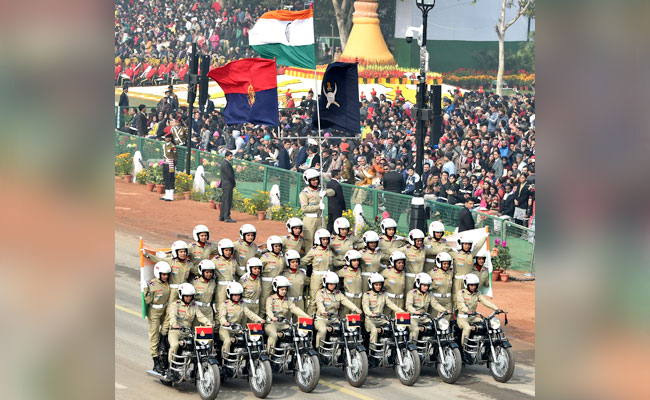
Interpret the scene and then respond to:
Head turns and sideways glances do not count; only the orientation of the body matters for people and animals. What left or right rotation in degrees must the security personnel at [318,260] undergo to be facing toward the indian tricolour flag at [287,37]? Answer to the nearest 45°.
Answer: approximately 135° to its left

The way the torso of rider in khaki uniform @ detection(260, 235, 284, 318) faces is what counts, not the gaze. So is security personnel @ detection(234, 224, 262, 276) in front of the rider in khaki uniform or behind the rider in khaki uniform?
behind

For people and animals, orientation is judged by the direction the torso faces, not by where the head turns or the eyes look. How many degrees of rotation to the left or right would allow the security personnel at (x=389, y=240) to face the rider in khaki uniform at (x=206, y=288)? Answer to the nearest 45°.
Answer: approximately 90° to its right

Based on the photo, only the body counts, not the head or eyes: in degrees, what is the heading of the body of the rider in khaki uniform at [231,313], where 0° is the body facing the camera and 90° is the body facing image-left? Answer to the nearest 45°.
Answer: approximately 315°

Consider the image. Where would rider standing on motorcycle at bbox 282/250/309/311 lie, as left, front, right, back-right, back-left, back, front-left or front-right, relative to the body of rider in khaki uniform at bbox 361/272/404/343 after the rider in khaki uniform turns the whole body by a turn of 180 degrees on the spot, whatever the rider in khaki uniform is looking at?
front-left

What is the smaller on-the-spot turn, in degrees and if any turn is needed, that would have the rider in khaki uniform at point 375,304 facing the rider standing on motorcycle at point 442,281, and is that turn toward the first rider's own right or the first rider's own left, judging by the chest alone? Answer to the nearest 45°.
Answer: approximately 90° to the first rider's own left
